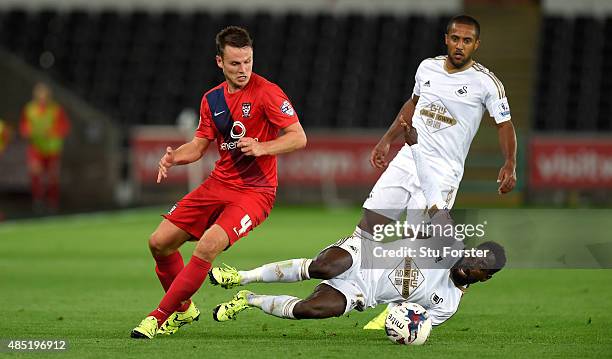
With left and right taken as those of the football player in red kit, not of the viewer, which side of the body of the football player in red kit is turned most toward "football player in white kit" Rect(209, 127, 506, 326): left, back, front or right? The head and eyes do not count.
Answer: left

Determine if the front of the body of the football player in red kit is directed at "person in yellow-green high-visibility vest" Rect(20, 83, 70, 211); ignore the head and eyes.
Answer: no

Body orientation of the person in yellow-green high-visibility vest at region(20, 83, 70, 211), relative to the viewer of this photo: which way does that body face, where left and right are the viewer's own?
facing the viewer

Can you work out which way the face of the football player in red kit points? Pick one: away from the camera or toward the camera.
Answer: toward the camera

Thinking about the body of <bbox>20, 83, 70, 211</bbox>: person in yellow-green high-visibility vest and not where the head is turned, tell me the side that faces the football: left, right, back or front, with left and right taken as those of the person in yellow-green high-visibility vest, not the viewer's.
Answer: front

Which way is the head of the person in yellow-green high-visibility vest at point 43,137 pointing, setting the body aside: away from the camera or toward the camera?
toward the camera

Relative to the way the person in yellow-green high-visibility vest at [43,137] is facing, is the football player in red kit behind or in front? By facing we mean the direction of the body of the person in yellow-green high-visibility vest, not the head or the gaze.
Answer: in front

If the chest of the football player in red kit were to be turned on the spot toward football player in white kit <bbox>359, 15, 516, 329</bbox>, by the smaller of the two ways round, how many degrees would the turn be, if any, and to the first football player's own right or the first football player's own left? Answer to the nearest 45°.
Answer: approximately 135° to the first football player's own left

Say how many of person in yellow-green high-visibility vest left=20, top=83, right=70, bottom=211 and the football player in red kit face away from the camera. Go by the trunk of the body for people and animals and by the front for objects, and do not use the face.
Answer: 0

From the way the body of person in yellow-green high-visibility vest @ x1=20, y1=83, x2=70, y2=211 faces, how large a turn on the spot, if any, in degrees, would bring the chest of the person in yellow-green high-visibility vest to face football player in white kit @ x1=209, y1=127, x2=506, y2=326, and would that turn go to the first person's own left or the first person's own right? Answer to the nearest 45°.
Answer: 0° — they already face them
